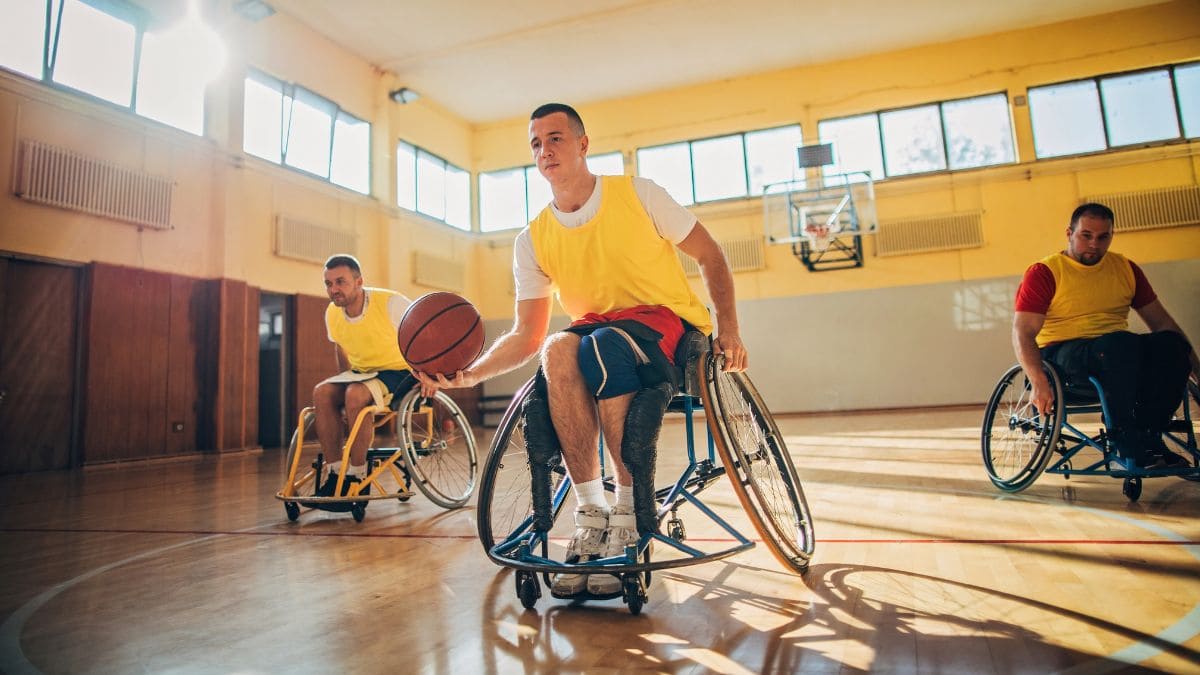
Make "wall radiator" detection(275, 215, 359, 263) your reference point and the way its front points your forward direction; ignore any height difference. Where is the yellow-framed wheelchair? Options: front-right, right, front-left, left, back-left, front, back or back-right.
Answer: front-right

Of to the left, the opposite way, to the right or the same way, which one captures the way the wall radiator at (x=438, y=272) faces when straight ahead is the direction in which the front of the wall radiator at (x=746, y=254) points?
to the left

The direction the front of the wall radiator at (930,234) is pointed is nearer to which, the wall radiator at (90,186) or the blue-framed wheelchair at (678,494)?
the blue-framed wheelchair

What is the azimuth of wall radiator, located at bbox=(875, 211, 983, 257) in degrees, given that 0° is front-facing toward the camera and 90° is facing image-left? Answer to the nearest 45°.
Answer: approximately 0°

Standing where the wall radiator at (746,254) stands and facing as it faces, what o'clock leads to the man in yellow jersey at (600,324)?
The man in yellow jersey is roughly at 12 o'clock from the wall radiator.

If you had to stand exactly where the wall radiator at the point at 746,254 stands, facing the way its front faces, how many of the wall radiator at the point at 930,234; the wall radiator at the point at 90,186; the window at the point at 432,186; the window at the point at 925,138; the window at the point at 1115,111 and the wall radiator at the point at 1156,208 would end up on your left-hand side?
4

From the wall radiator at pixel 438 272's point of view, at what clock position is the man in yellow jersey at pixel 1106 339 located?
The man in yellow jersey is roughly at 1 o'clock from the wall radiator.

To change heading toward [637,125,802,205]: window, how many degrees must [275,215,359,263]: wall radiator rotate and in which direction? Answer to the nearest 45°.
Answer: approximately 45° to its left

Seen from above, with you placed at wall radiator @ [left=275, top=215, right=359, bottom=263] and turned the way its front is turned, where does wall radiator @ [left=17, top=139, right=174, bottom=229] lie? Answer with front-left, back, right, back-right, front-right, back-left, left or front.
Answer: right

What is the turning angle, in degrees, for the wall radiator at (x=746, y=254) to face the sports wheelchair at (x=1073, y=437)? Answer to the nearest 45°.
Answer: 0° — it already faces it

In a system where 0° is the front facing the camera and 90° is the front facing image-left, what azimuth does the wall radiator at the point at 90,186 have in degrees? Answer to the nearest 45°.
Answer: approximately 315°

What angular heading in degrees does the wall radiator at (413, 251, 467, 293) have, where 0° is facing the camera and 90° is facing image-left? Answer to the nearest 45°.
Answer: approximately 315°

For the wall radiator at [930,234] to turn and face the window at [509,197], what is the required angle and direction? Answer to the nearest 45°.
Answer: approximately 90° to its right

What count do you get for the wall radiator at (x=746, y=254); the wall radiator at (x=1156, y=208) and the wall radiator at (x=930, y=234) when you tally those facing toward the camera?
3

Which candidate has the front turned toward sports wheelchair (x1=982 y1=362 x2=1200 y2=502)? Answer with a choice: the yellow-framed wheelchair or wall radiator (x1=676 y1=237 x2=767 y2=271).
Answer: the wall radiator

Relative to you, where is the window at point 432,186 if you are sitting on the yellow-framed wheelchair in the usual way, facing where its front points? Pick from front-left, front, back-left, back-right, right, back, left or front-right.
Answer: back-right
